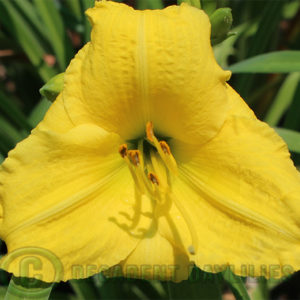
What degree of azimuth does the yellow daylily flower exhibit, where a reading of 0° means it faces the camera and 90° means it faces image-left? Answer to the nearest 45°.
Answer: approximately 0°

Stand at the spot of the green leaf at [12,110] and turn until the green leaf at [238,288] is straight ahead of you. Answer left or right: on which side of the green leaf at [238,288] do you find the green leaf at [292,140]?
left

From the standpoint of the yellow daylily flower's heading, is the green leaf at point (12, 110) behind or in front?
behind

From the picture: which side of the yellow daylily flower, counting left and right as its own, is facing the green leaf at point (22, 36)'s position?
back

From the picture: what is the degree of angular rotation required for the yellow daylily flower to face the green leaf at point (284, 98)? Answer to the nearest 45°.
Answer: approximately 135° to its left

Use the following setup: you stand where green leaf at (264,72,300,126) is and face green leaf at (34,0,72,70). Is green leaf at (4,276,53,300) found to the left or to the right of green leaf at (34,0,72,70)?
left

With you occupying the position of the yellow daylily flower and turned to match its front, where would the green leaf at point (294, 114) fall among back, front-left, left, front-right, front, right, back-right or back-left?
back-left

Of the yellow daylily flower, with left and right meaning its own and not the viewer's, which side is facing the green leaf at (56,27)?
back
